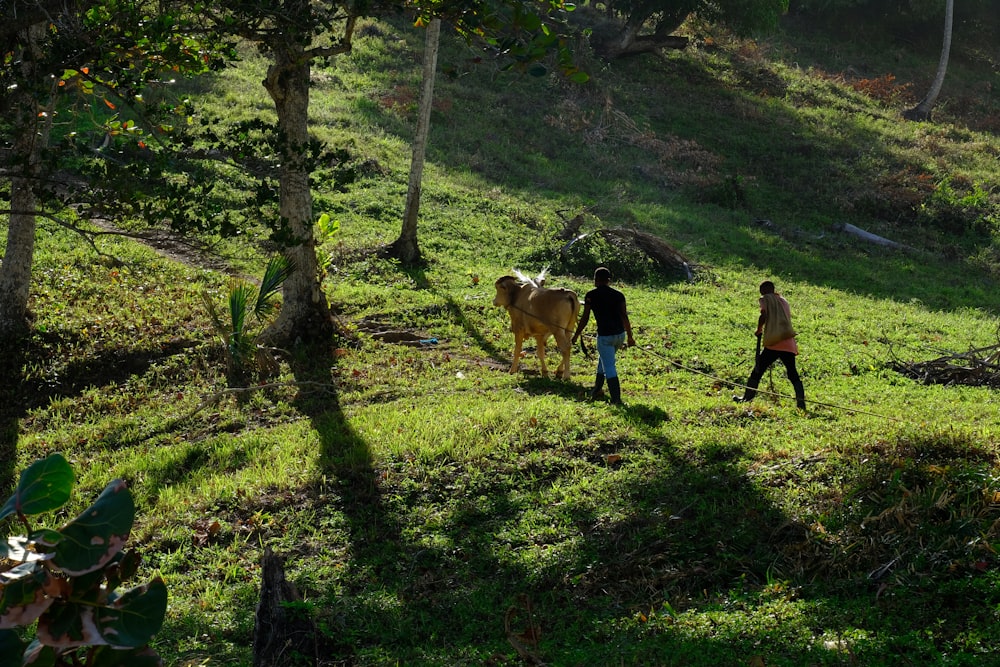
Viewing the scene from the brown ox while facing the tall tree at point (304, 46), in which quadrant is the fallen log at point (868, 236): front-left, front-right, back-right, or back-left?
back-right

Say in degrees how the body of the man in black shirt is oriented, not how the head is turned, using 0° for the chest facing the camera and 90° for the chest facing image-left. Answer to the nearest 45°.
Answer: approximately 135°

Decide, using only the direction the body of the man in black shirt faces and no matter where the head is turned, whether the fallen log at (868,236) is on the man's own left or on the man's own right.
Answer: on the man's own right

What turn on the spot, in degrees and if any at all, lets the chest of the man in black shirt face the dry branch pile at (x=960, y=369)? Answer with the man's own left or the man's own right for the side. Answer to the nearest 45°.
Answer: approximately 90° to the man's own right

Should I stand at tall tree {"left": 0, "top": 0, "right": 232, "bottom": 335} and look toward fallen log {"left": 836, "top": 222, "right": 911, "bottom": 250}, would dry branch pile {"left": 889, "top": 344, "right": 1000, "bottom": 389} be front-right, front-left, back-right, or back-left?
front-right

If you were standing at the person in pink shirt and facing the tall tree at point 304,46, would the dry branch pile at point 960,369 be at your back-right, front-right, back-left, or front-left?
back-right

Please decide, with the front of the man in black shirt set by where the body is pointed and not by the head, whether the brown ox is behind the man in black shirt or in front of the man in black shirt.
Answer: in front

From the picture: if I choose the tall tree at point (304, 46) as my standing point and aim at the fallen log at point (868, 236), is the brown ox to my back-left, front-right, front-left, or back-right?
front-right

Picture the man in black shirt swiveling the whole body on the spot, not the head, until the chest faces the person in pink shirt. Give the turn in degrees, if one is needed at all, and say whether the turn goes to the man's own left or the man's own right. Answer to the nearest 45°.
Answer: approximately 135° to the man's own right

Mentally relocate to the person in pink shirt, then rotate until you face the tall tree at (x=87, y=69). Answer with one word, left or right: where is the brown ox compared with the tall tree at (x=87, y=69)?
right
